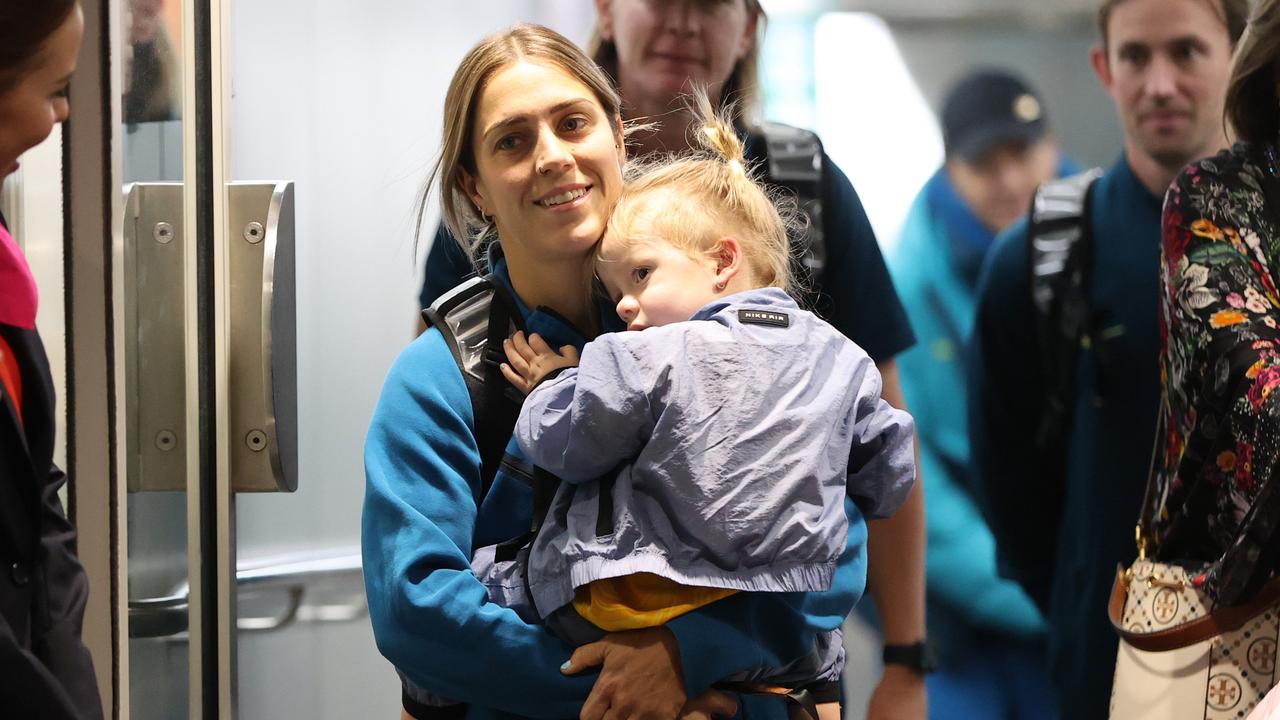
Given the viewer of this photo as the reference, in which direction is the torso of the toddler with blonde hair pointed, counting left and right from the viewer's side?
facing away from the viewer and to the left of the viewer

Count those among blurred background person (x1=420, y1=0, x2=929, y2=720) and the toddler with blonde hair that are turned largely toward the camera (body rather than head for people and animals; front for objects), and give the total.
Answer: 1

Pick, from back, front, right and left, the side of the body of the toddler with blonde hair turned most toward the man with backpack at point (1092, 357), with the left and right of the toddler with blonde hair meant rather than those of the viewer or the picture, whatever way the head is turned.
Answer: right

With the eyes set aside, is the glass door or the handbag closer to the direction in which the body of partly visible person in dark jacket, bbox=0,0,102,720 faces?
the handbag

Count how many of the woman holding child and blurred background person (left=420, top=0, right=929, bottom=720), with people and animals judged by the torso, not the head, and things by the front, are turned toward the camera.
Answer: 2

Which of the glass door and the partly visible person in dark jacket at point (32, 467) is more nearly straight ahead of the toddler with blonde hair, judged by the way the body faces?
the glass door

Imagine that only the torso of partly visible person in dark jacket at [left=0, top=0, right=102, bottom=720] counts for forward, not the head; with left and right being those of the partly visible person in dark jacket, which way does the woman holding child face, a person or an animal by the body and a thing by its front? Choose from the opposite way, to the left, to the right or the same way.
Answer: to the right
